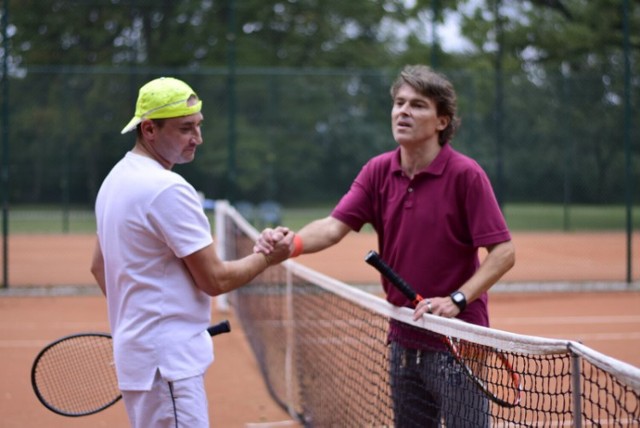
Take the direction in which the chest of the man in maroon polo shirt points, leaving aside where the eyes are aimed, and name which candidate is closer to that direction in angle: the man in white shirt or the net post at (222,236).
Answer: the man in white shirt

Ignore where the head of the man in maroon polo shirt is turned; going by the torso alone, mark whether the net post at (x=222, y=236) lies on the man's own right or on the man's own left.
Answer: on the man's own right

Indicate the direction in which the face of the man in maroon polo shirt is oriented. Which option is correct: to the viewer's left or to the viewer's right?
to the viewer's left

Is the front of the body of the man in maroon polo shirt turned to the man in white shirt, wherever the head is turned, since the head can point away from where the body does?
yes

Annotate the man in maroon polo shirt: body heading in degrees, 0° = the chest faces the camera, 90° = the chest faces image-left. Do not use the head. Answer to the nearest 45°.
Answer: approximately 45°
